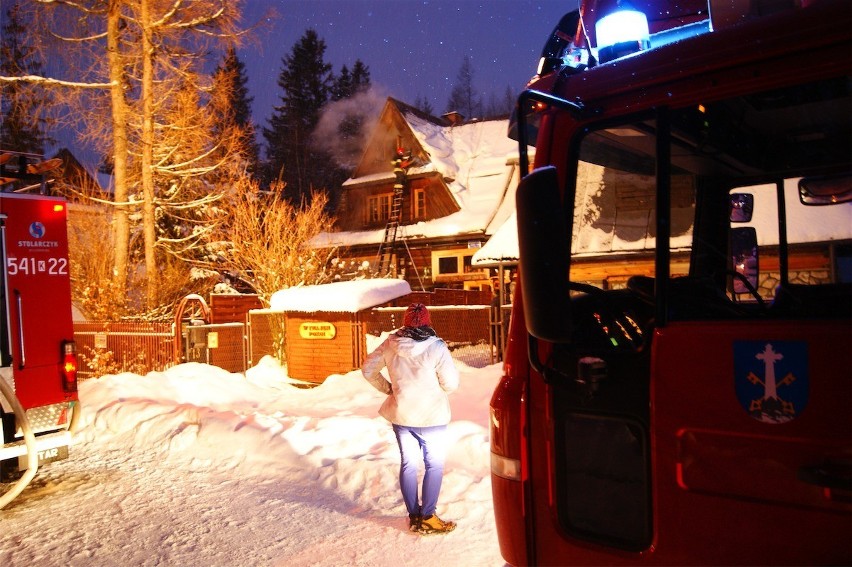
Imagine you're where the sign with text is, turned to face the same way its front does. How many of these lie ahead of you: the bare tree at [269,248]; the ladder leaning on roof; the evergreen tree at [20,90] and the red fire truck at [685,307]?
1

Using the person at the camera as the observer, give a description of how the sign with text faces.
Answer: facing the viewer

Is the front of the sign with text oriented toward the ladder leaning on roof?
no

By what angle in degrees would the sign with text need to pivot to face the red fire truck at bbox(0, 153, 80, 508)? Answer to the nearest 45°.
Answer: approximately 45° to its right

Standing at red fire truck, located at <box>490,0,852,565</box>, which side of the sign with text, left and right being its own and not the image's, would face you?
front

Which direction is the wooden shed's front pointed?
toward the camera

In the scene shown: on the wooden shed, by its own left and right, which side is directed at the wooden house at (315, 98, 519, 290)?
back

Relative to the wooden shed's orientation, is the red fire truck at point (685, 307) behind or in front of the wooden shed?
in front

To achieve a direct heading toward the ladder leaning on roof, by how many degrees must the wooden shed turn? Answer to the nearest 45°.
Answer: approximately 180°

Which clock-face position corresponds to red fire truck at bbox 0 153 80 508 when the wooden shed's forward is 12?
The red fire truck is roughly at 1 o'clock from the wooden shed.

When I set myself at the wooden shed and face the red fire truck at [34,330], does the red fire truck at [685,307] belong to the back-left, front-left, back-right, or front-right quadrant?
front-left

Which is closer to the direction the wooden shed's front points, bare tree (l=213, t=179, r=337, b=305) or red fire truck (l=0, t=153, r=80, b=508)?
the red fire truck

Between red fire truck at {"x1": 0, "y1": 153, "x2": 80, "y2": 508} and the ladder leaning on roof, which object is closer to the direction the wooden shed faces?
the red fire truck

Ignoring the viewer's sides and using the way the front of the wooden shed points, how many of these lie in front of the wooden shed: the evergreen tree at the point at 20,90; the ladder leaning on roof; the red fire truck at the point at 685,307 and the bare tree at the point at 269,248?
1

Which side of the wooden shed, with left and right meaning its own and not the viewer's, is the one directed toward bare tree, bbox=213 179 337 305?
back

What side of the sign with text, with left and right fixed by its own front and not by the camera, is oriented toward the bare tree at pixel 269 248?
back

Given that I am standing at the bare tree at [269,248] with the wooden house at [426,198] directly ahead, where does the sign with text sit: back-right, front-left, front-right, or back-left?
back-right

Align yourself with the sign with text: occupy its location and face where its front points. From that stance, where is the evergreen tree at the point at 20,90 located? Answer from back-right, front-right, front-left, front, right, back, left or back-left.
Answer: back-right
